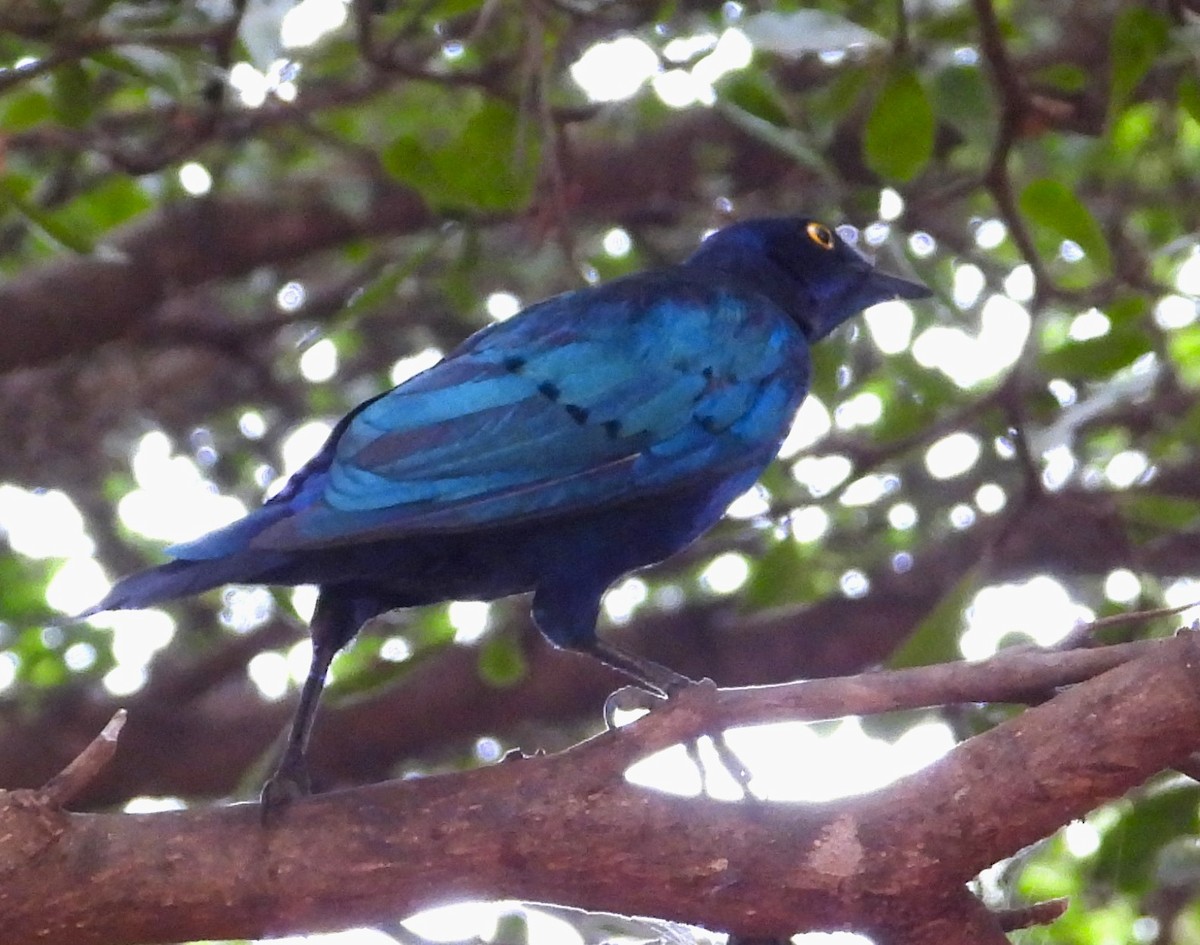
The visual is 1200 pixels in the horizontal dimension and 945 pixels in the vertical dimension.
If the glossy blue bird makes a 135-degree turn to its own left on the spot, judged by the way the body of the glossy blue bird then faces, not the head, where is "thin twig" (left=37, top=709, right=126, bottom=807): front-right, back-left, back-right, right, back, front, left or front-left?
left

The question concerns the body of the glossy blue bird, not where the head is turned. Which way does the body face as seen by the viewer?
to the viewer's right
